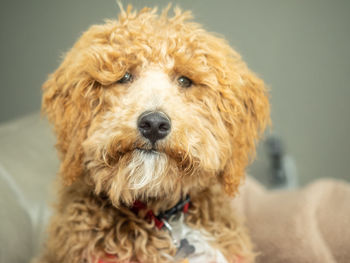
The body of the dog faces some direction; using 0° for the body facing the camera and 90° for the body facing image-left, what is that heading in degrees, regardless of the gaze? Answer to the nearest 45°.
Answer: approximately 0°
